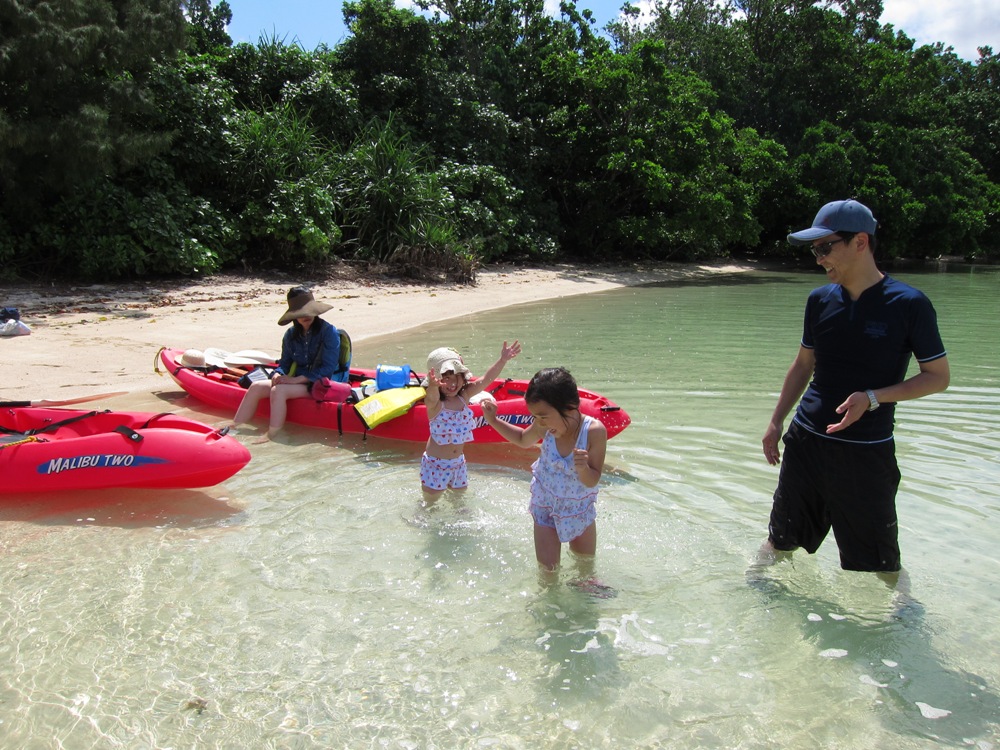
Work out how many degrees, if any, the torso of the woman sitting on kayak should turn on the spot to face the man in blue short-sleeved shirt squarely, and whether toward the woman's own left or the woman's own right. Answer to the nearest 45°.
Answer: approximately 90° to the woman's own left

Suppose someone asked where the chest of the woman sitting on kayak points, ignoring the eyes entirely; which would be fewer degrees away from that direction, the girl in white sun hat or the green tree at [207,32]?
the girl in white sun hat

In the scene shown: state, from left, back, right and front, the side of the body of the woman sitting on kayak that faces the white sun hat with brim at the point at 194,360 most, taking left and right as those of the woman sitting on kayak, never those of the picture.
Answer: right

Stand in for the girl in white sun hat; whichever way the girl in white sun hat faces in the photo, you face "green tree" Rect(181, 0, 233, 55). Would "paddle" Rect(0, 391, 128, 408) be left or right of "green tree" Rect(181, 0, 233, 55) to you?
left

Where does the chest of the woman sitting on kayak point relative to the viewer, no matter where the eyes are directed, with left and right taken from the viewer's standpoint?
facing the viewer and to the left of the viewer

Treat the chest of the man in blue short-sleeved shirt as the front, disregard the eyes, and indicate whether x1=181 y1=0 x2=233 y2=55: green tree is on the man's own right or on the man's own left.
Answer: on the man's own right

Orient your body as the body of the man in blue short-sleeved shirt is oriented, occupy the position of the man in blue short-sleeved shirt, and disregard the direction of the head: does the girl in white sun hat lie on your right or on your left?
on your right

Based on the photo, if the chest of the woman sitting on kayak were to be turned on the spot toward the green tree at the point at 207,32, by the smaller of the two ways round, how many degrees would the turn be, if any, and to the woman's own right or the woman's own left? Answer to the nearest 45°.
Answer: approximately 135° to the woman's own right

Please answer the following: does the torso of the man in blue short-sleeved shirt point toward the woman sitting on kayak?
no

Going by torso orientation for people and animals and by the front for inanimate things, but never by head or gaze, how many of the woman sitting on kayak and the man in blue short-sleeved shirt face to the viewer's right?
0
